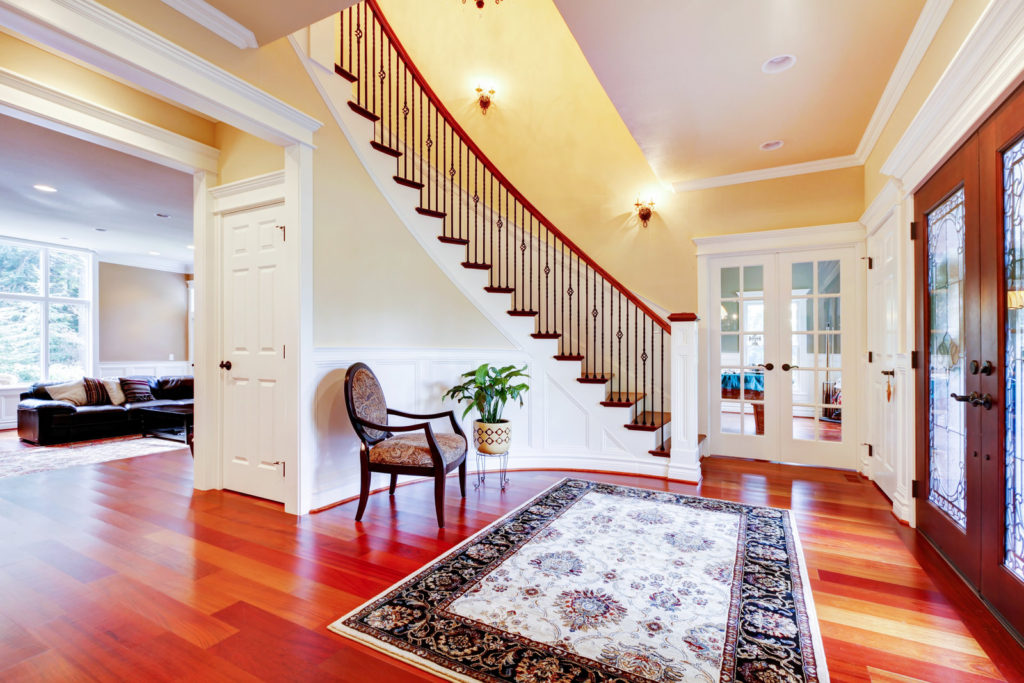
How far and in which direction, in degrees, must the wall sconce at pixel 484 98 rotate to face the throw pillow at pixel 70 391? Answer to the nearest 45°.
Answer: approximately 90° to its right

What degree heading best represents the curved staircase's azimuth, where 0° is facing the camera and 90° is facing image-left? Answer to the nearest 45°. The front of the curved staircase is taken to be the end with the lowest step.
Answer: approximately 270°

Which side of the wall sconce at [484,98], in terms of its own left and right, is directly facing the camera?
front

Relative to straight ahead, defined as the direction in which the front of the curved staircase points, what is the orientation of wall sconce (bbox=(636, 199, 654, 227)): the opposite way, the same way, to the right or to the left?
to the right

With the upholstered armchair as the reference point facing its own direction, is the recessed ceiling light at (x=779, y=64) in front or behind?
in front

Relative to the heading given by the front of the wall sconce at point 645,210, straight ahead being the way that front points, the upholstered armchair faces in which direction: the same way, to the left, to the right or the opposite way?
to the left

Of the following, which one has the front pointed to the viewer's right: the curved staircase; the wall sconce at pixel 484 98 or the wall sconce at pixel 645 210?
the curved staircase

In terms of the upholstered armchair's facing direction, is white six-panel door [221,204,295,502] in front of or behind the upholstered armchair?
behind

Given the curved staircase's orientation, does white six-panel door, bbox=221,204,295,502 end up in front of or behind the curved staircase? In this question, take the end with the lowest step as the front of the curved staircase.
behind

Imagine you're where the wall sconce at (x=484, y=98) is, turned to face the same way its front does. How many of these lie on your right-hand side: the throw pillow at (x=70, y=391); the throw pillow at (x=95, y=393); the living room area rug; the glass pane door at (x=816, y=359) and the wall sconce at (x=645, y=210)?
3

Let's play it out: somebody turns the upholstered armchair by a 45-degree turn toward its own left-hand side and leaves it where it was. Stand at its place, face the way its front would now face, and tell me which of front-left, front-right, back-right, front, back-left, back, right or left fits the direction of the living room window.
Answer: back-left

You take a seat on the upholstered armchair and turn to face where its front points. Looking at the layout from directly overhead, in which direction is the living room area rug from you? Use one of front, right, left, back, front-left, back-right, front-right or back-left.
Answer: back

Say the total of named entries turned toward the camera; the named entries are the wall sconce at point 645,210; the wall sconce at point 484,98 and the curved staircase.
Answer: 2

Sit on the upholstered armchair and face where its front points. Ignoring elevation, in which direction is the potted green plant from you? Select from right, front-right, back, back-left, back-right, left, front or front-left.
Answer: left

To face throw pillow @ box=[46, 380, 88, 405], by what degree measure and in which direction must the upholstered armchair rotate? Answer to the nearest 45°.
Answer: approximately 180°
